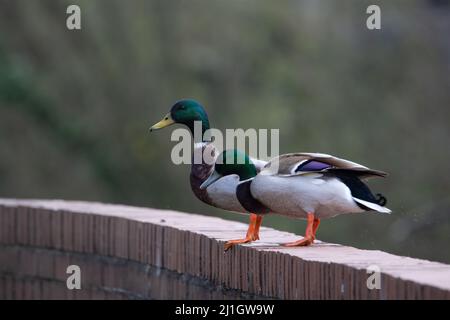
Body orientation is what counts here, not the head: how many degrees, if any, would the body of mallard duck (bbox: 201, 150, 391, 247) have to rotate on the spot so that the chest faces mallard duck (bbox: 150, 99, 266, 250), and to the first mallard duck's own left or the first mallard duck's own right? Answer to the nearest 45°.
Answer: approximately 45° to the first mallard duck's own right

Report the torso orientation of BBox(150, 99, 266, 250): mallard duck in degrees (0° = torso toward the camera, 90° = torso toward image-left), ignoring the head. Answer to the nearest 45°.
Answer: approximately 90°

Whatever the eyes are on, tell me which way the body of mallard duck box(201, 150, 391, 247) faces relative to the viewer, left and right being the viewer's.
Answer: facing to the left of the viewer

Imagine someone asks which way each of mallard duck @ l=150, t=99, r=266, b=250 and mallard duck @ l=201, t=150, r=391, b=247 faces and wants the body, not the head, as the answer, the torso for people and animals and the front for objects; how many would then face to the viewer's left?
2
